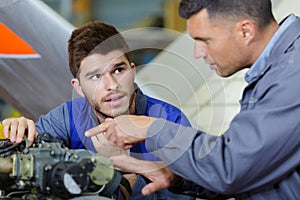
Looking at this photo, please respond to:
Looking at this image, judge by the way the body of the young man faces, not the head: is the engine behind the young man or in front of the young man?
in front

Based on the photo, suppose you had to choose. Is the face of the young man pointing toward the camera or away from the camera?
toward the camera

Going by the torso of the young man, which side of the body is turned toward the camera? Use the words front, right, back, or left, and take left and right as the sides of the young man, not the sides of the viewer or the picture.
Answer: front
